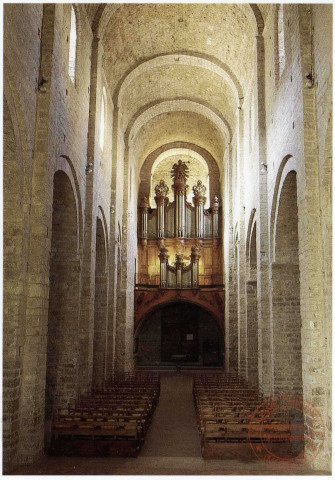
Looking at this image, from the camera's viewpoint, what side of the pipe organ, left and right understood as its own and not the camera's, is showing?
front
